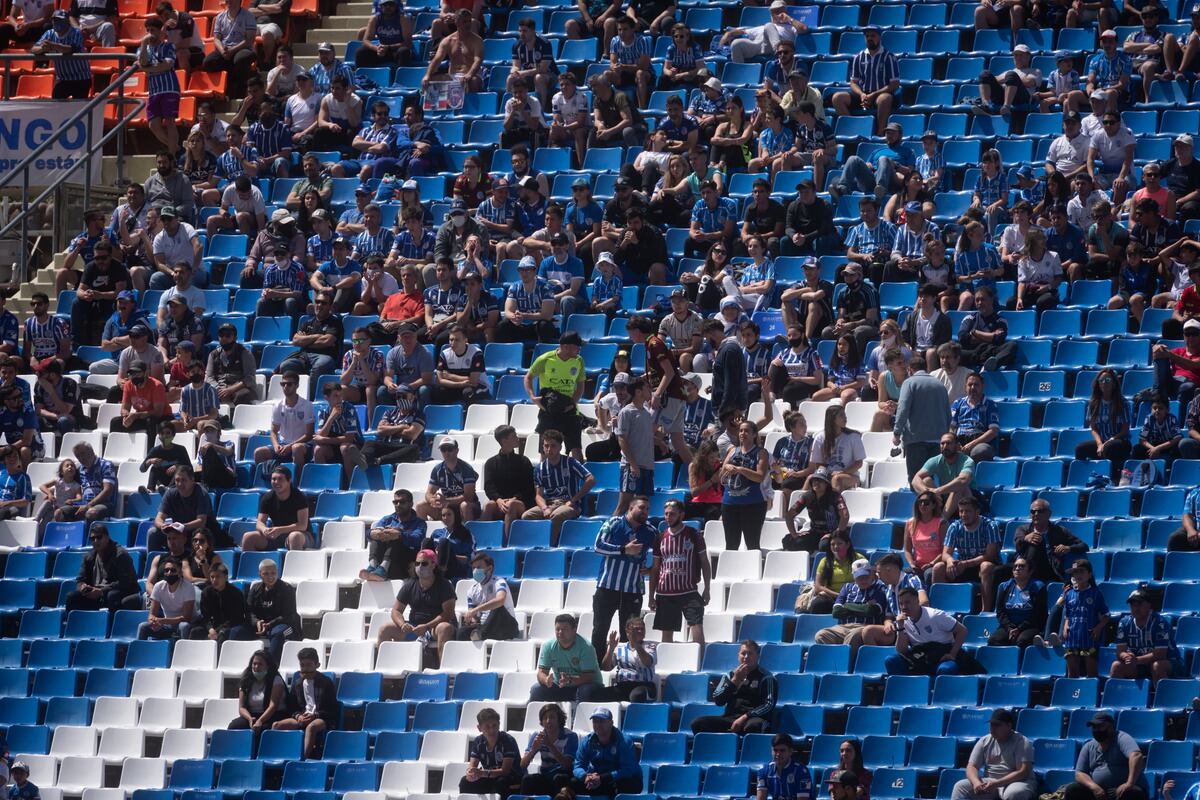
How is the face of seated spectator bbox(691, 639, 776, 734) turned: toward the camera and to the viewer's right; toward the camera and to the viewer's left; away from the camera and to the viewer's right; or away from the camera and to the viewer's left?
toward the camera and to the viewer's left

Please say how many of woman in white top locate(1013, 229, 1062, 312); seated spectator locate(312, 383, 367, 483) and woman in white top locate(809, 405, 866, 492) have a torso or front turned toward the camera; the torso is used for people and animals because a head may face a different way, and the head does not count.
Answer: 3

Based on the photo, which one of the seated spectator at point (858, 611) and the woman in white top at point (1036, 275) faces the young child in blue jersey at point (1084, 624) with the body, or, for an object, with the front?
the woman in white top

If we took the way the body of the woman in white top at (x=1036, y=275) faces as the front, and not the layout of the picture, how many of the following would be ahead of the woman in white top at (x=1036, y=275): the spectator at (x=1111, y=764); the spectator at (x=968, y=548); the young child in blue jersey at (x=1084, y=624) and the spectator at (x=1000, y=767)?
4

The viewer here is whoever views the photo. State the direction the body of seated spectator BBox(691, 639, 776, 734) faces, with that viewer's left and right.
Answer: facing the viewer and to the left of the viewer

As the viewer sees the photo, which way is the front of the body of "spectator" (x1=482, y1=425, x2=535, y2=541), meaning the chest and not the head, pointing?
toward the camera

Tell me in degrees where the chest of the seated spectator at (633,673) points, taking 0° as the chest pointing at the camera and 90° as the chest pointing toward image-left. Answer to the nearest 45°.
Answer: approximately 45°

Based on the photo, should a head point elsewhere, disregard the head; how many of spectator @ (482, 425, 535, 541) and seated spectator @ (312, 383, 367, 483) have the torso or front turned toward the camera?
2

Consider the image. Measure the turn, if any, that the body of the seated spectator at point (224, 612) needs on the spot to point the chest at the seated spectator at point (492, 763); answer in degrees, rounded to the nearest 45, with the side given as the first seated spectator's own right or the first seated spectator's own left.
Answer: approximately 45° to the first seated spectator's own left

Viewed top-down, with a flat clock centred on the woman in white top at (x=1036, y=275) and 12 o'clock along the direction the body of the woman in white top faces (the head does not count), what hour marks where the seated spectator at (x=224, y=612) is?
The seated spectator is roughly at 2 o'clock from the woman in white top.

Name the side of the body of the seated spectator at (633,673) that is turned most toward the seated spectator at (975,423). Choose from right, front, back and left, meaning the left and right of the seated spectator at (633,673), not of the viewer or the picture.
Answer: back

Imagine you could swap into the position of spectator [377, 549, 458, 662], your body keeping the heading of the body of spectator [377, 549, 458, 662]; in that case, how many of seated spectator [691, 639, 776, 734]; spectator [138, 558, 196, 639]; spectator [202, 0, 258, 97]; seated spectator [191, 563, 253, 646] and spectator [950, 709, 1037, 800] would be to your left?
2

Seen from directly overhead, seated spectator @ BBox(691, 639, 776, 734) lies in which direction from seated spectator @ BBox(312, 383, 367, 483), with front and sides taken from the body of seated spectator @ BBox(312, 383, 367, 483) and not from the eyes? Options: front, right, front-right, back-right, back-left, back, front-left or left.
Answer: front-left
